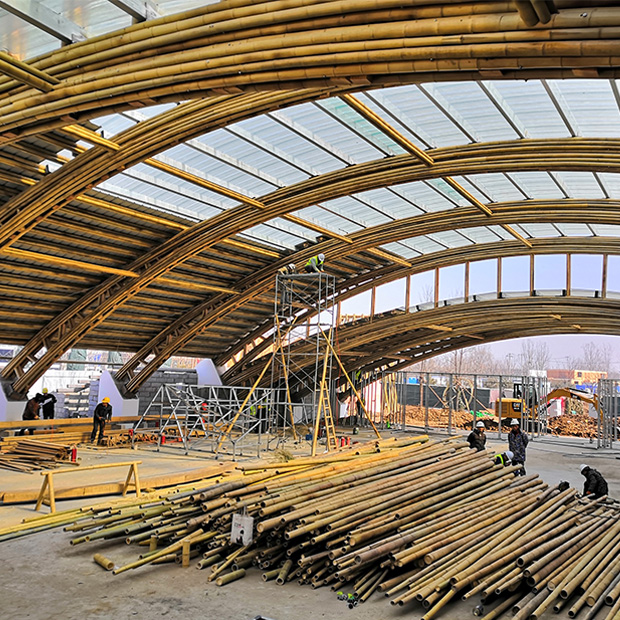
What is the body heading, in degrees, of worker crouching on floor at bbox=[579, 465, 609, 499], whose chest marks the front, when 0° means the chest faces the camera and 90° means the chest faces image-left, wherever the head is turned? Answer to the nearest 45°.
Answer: approximately 90°

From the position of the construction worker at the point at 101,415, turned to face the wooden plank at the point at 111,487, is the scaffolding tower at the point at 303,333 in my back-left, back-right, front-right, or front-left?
front-left

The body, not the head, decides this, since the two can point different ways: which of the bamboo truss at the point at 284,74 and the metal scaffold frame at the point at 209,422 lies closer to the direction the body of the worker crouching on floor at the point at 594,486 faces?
the metal scaffold frame

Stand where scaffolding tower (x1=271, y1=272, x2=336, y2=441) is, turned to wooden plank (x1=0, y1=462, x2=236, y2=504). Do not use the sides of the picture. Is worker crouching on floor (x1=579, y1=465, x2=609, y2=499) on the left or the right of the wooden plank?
left

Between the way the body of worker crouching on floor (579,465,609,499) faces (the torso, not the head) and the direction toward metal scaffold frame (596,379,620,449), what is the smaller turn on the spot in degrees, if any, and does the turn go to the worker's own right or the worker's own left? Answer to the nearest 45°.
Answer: approximately 90° to the worker's own right

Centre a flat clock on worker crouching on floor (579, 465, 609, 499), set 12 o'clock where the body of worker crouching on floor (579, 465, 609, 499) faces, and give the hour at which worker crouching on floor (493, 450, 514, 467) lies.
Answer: worker crouching on floor (493, 450, 514, 467) is roughly at 1 o'clock from worker crouching on floor (579, 465, 609, 499).

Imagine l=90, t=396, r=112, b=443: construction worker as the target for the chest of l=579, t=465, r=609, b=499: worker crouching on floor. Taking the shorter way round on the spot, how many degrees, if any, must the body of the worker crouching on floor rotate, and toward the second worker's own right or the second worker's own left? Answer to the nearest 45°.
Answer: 0° — they already face them
